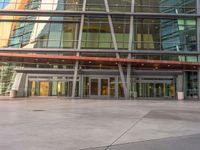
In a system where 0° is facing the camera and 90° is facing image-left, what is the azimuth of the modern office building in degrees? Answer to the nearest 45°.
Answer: approximately 0°
